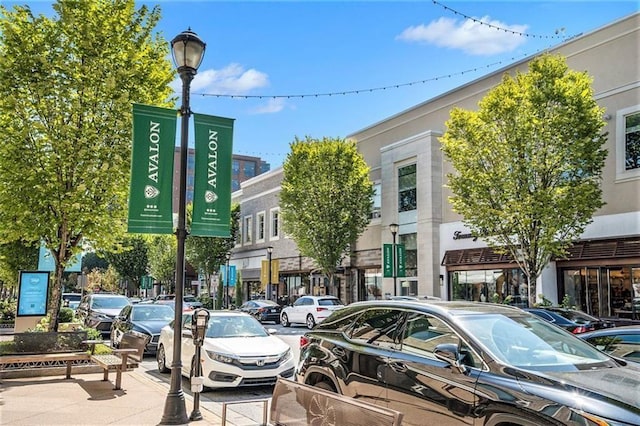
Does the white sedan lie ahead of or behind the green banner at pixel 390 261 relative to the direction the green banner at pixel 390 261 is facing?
ahead

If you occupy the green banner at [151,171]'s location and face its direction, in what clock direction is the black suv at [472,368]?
The black suv is roughly at 11 o'clock from the green banner.

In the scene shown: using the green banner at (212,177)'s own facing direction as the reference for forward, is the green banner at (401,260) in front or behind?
behind

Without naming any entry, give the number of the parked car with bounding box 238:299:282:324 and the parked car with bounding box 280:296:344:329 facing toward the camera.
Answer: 0

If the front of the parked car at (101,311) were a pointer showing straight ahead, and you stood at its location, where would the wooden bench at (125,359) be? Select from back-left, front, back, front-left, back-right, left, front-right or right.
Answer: front-right

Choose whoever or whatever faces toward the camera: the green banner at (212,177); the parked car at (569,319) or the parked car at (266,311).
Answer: the green banner

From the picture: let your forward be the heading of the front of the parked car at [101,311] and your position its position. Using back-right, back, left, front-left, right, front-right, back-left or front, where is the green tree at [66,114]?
front-right

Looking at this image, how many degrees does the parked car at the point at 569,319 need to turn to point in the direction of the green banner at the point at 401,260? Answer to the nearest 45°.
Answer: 0° — it already faces it

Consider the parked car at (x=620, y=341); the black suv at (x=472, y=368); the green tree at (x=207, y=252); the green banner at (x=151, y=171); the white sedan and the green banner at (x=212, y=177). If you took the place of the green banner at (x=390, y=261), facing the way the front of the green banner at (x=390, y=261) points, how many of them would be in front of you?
5

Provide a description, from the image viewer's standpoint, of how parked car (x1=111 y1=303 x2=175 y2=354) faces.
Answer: facing the viewer and to the right of the viewer

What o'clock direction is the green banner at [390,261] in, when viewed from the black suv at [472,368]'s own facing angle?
The green banner is roughly at 7 o'clock from the black suv.

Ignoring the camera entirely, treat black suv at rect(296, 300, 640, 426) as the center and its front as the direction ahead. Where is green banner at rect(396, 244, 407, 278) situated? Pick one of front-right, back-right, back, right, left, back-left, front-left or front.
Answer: back-left

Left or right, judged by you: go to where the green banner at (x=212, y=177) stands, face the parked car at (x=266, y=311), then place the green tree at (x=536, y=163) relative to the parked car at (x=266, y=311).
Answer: right

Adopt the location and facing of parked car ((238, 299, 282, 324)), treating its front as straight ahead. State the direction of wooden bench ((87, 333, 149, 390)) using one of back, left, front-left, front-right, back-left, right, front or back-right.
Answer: back-left
